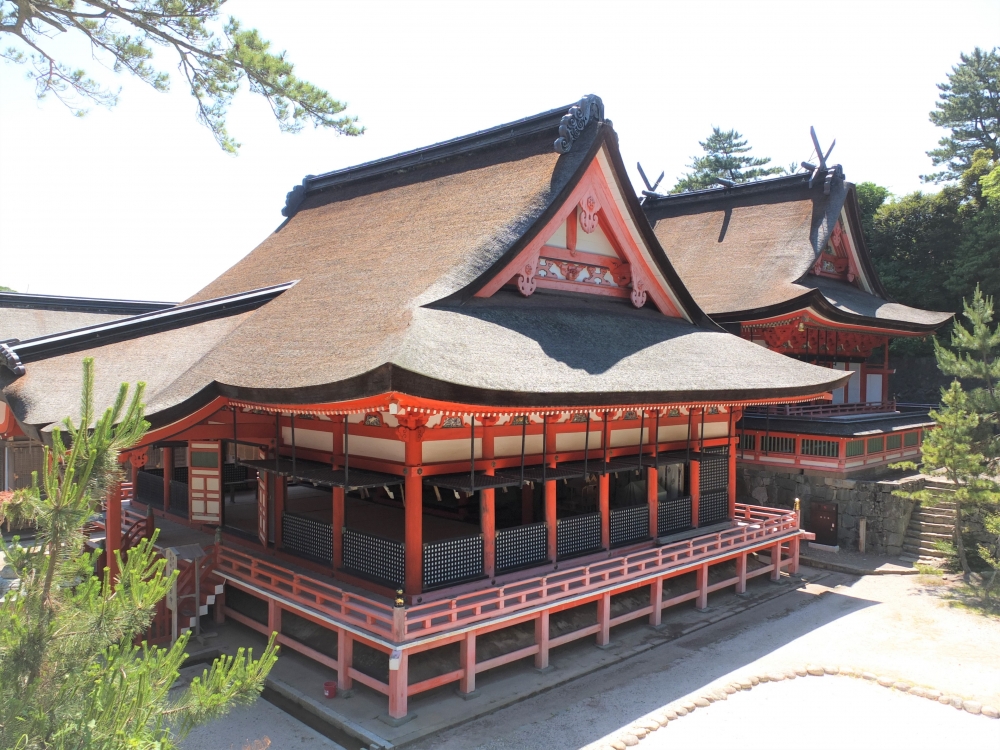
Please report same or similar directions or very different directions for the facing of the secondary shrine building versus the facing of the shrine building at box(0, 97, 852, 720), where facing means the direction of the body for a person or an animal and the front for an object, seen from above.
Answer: same or similar directions

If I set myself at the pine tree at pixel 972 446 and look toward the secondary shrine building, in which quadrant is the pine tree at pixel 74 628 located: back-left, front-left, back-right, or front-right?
back-left

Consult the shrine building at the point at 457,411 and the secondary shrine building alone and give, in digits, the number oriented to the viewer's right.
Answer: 0
